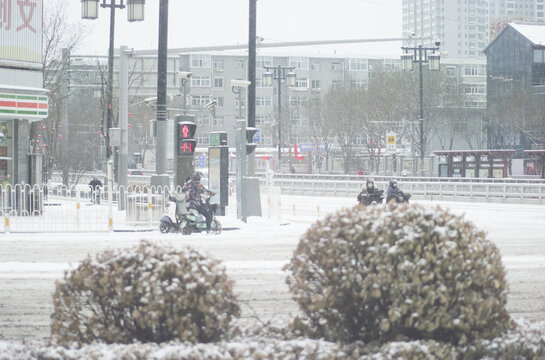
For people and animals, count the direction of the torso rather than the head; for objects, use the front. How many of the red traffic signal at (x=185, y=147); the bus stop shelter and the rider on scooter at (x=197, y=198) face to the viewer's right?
1

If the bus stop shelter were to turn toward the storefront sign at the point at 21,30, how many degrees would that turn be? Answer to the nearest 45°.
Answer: approximately 45° to its right

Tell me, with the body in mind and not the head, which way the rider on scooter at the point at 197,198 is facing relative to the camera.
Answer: to the viewer's right

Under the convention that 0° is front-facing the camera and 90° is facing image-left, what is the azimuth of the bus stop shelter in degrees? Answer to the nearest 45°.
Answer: approximately 0°

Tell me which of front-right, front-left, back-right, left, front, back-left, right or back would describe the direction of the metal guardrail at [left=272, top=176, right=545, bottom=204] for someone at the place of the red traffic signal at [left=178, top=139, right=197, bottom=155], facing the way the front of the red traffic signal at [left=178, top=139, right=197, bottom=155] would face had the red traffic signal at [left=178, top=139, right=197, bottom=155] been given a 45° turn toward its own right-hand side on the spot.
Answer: back

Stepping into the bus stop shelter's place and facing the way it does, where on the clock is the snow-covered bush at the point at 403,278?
The snow-covered bush is roughly at 12 o'clock from the bus stop shelter.

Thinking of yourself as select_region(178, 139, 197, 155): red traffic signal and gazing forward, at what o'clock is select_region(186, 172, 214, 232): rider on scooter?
The rider on scooter is roughly at 12 o'clock from the red traffic signal.
